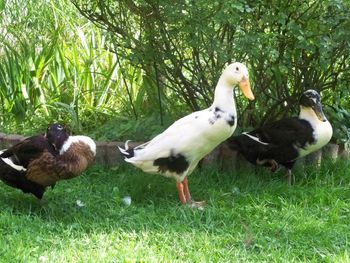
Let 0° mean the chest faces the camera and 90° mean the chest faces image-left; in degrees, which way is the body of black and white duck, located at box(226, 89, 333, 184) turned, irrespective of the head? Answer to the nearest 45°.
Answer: approximately 270°

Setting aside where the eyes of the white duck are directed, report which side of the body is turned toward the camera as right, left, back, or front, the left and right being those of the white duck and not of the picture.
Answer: right
